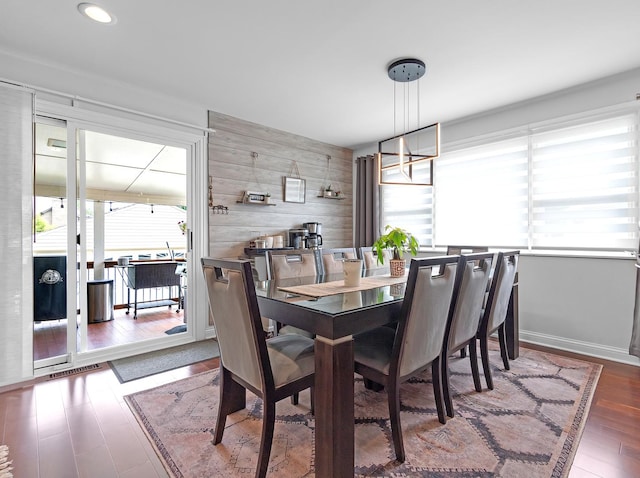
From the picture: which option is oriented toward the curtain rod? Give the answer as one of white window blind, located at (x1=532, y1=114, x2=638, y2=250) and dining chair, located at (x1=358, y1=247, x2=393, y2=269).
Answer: the white window blind

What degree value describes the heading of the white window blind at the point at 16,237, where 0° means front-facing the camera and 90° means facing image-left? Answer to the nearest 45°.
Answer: approximately 315°

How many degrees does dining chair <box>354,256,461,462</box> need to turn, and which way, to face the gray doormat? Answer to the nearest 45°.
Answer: approximately 45° to its left

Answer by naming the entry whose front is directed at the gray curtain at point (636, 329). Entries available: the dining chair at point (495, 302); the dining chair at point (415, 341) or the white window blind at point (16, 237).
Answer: the white window blind

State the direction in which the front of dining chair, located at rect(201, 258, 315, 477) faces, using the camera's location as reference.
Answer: facing away from the viewer and to the right of the viewer

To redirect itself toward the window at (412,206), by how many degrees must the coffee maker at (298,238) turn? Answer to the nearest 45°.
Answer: approximately 45° to its left

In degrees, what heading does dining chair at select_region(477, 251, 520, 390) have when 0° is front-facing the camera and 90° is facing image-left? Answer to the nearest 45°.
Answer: approximately 135°

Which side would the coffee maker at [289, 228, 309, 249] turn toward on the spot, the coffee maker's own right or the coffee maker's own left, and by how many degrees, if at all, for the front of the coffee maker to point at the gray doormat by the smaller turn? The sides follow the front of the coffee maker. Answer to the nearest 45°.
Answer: approximately 90° to the coffee maker's own right

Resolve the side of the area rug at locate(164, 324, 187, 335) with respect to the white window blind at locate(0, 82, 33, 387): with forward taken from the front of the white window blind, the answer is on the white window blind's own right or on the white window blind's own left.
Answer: on the white window blind's own left

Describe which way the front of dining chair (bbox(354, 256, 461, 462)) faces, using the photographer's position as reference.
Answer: facing away from the viewer and to the left of the viewer

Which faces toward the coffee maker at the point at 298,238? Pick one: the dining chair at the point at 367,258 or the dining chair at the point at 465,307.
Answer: the dining chair at the point at 465,307
